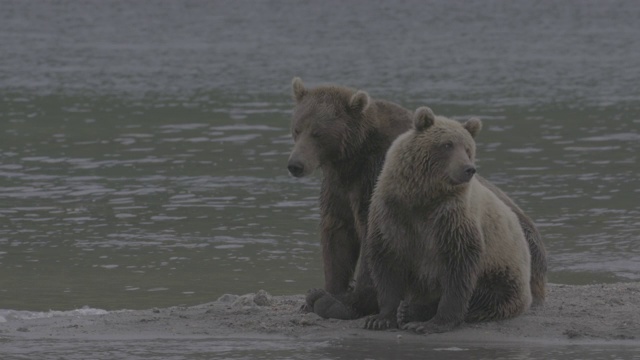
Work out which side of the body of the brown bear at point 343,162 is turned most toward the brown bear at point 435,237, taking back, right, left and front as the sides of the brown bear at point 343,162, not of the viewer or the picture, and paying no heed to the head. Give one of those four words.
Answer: left

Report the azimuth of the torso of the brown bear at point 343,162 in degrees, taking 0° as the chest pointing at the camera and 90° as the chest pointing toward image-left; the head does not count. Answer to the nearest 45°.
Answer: approximately 45°

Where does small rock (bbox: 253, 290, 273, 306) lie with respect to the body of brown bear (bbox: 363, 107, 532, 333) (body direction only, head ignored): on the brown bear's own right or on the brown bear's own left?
on the brown bear's own right

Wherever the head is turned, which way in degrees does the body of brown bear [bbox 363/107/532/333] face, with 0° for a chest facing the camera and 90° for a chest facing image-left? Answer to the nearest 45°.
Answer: approximately 45°

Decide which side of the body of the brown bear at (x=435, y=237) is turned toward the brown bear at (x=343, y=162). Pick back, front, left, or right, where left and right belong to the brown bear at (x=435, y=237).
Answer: right
